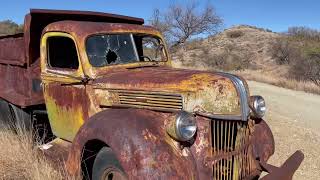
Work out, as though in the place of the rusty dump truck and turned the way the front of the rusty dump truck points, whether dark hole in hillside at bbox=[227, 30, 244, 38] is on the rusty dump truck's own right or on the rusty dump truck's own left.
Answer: on the rusty dump truck's own left

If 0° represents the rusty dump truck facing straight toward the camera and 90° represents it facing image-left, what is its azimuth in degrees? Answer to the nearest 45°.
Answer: approximately 315°
